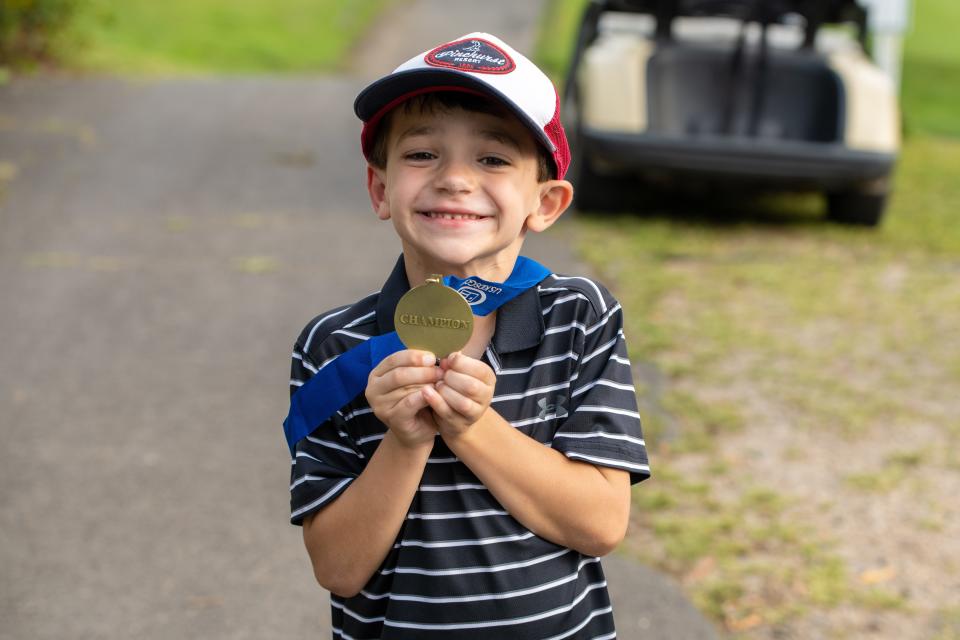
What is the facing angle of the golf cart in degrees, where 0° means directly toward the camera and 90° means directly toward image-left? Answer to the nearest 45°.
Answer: approximately 180°

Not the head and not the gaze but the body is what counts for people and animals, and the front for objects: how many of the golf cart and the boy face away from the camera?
1

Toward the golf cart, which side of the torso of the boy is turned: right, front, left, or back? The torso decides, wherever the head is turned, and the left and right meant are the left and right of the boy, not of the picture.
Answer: back

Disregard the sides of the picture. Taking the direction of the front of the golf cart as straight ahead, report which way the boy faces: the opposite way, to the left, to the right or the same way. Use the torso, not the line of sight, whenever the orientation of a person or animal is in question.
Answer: the opposite way

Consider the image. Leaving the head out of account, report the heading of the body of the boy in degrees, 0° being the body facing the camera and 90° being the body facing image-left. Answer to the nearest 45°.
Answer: approximately 0°

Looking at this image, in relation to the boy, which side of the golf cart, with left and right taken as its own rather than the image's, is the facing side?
back
